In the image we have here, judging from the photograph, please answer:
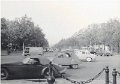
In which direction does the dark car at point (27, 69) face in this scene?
to the viewer's left
